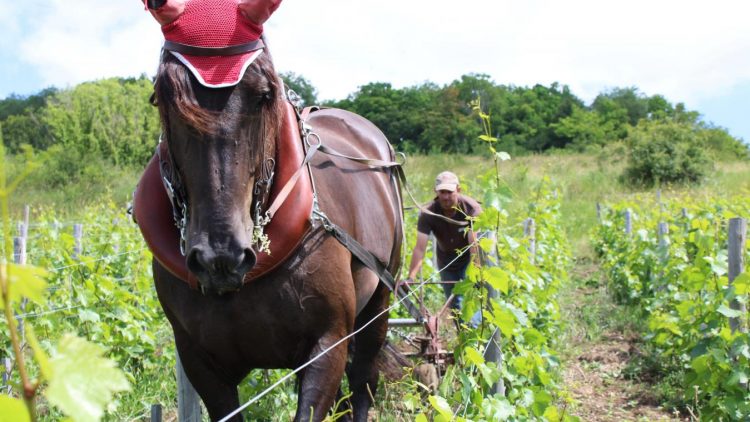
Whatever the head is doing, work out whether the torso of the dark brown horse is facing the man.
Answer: no

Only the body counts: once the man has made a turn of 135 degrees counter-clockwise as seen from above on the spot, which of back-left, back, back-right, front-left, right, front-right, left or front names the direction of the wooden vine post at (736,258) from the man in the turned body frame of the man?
right

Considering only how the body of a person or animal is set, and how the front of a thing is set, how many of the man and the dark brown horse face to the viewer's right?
0

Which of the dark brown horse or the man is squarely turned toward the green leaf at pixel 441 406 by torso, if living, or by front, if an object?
the man

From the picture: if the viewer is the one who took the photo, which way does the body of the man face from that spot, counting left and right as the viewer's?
facing the viewer

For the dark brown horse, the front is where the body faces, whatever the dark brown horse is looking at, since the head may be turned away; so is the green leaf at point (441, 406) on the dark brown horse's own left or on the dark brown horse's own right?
on the dark brown horse's own left

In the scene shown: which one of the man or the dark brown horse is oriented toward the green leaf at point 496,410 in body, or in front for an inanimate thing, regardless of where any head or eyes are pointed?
the man

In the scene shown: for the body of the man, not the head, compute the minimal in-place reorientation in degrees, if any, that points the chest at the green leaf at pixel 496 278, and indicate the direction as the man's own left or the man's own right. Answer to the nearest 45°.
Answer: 0° — they already face it

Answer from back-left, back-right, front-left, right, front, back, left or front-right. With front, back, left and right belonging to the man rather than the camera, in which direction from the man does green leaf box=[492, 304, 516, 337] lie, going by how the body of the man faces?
front

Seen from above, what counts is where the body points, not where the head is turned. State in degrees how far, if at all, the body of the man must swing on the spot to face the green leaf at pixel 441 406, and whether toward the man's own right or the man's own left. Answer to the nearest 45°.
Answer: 0° — they already face it

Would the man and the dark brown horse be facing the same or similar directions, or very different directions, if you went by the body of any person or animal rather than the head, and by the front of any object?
same or similar directions

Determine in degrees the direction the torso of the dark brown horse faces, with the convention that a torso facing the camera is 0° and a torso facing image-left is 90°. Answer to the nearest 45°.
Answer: approximately 45°

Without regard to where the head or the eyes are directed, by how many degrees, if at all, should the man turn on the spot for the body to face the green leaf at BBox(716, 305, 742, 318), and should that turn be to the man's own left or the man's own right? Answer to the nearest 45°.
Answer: approximately 45° to the man's own left

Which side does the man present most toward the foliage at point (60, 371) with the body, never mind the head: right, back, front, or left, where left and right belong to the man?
front

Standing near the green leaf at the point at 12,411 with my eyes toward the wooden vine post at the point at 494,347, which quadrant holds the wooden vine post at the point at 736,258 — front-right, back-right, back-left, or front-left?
front-right

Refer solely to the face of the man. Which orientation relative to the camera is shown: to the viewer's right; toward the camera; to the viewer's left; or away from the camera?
toward the camera
